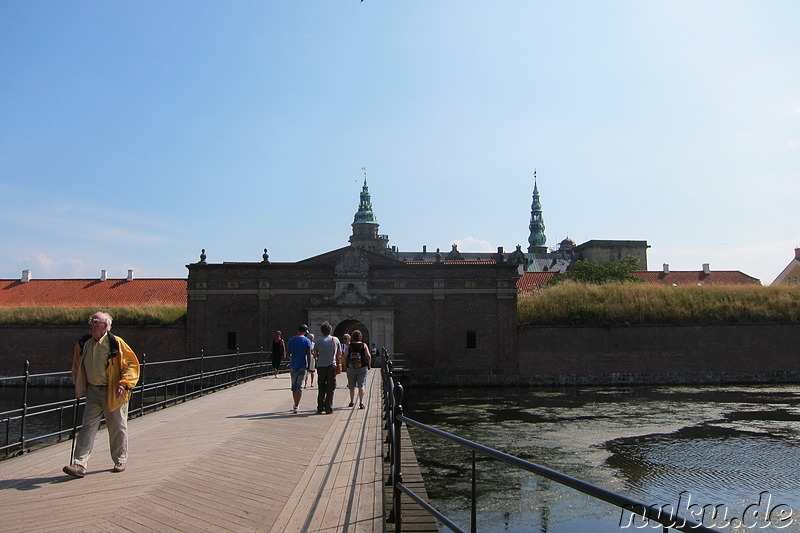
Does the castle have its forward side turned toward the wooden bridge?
yes

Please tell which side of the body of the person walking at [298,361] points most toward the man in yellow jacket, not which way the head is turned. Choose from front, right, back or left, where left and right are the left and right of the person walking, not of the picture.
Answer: back

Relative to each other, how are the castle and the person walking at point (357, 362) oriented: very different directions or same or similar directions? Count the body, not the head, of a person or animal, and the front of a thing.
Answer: very different directions

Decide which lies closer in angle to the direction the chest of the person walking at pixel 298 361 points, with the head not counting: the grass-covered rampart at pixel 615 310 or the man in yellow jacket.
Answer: the grass-covered rampart

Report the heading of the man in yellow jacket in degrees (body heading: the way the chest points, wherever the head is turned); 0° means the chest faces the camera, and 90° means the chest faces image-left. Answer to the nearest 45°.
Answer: approximately 45°

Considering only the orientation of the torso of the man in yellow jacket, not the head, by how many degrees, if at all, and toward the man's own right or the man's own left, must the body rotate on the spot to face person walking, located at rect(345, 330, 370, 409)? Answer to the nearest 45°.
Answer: approximately 180°

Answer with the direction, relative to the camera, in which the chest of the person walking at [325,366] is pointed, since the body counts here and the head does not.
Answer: away from the camera

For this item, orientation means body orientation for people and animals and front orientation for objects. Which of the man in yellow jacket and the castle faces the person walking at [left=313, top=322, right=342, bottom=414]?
the castle

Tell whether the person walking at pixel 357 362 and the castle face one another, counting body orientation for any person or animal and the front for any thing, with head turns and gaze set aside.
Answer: yes

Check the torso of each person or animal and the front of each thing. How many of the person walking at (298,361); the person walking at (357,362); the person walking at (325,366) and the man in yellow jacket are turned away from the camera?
3

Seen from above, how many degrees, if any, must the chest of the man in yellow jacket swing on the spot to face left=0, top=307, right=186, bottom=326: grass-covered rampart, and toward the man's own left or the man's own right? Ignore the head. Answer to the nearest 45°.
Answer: approximately 135° to the man's own right

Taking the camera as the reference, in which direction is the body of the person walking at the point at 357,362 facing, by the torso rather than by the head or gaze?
away from the camera

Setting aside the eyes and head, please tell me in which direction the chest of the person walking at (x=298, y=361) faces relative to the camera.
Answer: away from the camera
